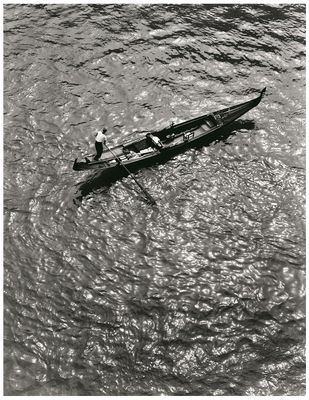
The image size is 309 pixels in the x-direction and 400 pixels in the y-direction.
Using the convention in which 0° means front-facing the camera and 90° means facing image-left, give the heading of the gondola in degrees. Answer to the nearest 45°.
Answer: approximately 225°
